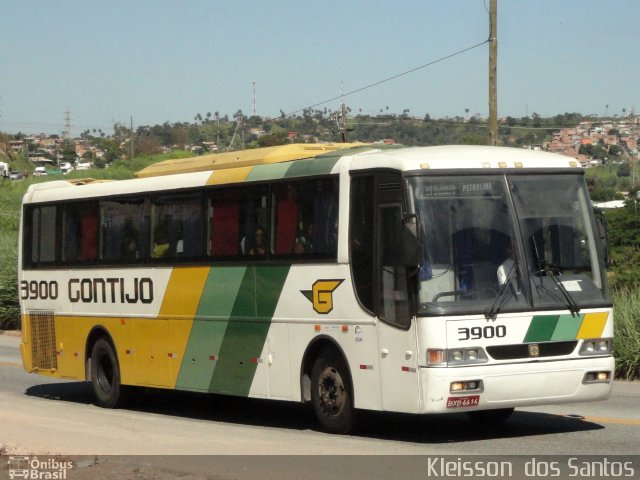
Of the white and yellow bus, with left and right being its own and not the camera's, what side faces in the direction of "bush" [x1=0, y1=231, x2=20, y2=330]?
back

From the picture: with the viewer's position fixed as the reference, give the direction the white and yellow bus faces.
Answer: facing the viewer and to the right of the viewer

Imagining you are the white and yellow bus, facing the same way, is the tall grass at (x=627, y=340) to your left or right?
on your left

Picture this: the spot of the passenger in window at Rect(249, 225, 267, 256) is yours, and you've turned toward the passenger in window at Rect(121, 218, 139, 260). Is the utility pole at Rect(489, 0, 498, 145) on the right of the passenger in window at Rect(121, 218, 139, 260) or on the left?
right
